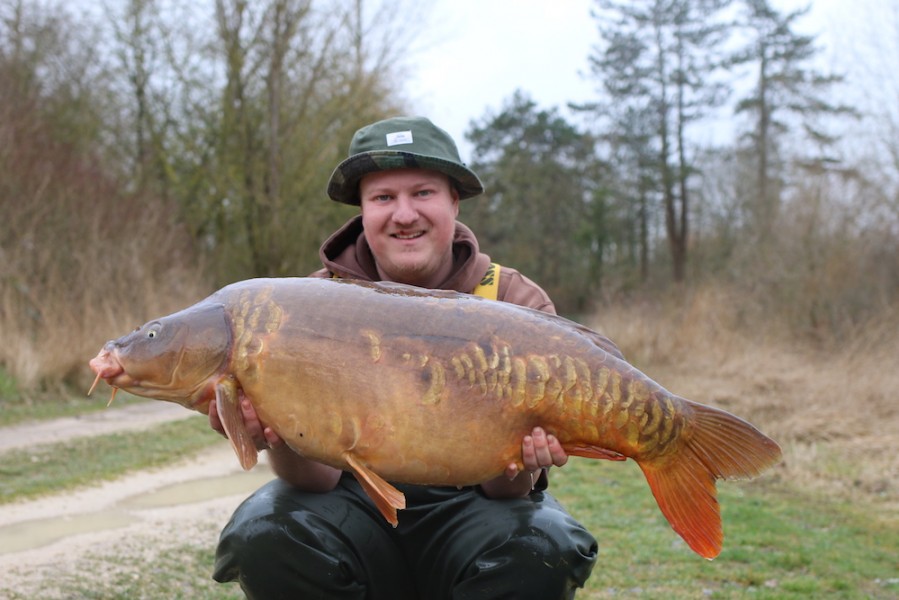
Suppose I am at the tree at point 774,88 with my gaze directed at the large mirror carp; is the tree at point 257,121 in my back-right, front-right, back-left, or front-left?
front-right

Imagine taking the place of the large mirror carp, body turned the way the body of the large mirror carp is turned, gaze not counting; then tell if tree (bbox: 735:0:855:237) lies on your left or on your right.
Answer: on your right

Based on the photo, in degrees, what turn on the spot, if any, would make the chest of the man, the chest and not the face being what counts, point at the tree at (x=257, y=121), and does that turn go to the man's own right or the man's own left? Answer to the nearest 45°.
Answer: approximately 180°

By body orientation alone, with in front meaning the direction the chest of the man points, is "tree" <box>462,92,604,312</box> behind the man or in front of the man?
behind

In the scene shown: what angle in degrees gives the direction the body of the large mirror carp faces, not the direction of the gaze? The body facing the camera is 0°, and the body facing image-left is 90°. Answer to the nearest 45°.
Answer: approximately 90°

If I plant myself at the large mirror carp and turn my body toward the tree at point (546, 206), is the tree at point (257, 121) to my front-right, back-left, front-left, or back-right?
front-left

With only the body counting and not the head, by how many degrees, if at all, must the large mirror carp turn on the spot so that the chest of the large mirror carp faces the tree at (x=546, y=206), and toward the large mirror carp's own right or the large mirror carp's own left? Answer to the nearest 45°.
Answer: approximately 90° to the large mirror carp's own right

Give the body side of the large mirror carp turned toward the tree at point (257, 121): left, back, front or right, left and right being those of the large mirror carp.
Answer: right

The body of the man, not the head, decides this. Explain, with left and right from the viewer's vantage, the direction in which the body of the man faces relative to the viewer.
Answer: facing the viewer
